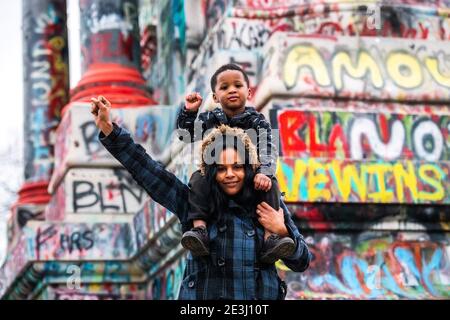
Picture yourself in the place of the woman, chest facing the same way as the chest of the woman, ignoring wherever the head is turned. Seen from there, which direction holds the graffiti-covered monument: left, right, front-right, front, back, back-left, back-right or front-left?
back

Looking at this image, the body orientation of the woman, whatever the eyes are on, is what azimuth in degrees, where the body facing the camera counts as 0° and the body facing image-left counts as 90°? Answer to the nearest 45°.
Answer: approximately 0°

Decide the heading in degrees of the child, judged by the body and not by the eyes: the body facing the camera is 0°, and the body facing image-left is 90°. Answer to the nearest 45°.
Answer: approximately 0°
